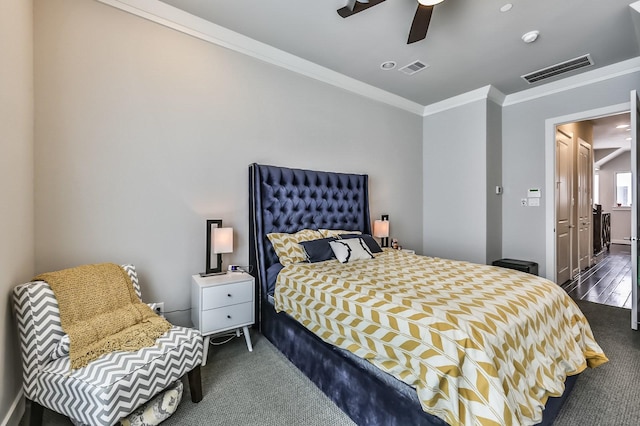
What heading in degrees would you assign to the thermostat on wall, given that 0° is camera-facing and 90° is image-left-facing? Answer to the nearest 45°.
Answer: approximately 0°

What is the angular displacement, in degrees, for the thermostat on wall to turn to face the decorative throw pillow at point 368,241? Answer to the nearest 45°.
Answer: approximately 45° to its right

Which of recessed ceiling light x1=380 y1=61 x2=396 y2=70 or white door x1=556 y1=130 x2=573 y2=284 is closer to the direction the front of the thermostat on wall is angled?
the recessed ceiling light

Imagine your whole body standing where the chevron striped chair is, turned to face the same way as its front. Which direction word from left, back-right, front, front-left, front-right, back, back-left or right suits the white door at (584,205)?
front-left
